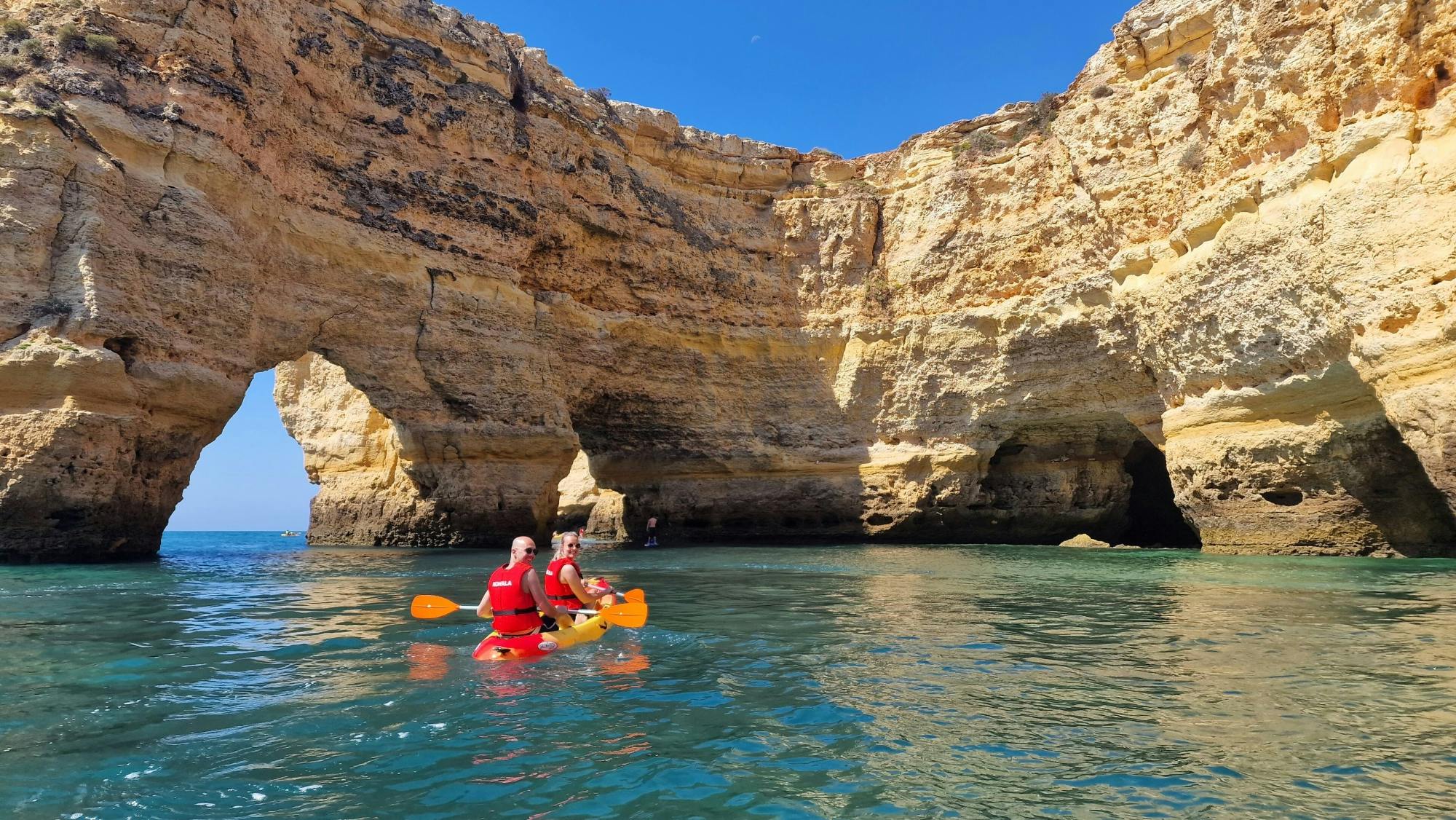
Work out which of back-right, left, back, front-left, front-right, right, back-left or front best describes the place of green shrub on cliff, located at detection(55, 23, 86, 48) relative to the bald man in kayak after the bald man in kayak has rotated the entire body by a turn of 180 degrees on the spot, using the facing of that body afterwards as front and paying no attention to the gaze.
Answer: right

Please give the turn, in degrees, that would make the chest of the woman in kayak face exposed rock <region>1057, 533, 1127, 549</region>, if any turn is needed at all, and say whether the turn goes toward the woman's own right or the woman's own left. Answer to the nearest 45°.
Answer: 0° — they already face it

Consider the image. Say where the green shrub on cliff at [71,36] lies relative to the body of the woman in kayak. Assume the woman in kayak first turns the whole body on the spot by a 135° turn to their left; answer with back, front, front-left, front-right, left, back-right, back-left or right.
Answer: front-right

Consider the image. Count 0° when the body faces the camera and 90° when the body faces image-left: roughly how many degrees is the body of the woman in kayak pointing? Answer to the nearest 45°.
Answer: approximately 225°

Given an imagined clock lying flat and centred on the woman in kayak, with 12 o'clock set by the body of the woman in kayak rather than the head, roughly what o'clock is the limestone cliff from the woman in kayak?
The limestone cliff is roughly at 11 o'clock from the woman in kayak.

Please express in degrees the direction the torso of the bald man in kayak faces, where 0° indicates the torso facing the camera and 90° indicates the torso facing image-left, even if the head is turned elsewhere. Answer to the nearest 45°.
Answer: approximately 225°

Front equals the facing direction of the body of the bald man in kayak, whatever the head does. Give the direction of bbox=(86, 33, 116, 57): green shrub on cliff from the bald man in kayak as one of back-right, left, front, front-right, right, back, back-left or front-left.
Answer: left

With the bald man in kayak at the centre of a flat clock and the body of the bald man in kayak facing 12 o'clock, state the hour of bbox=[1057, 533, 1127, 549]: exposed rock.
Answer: The exposed rock is roughly at 12 o'clock from the bald man in kayak.

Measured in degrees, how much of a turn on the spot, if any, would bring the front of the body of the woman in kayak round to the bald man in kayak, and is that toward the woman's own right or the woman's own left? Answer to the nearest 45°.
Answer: approximately 135° to the woman's own right
